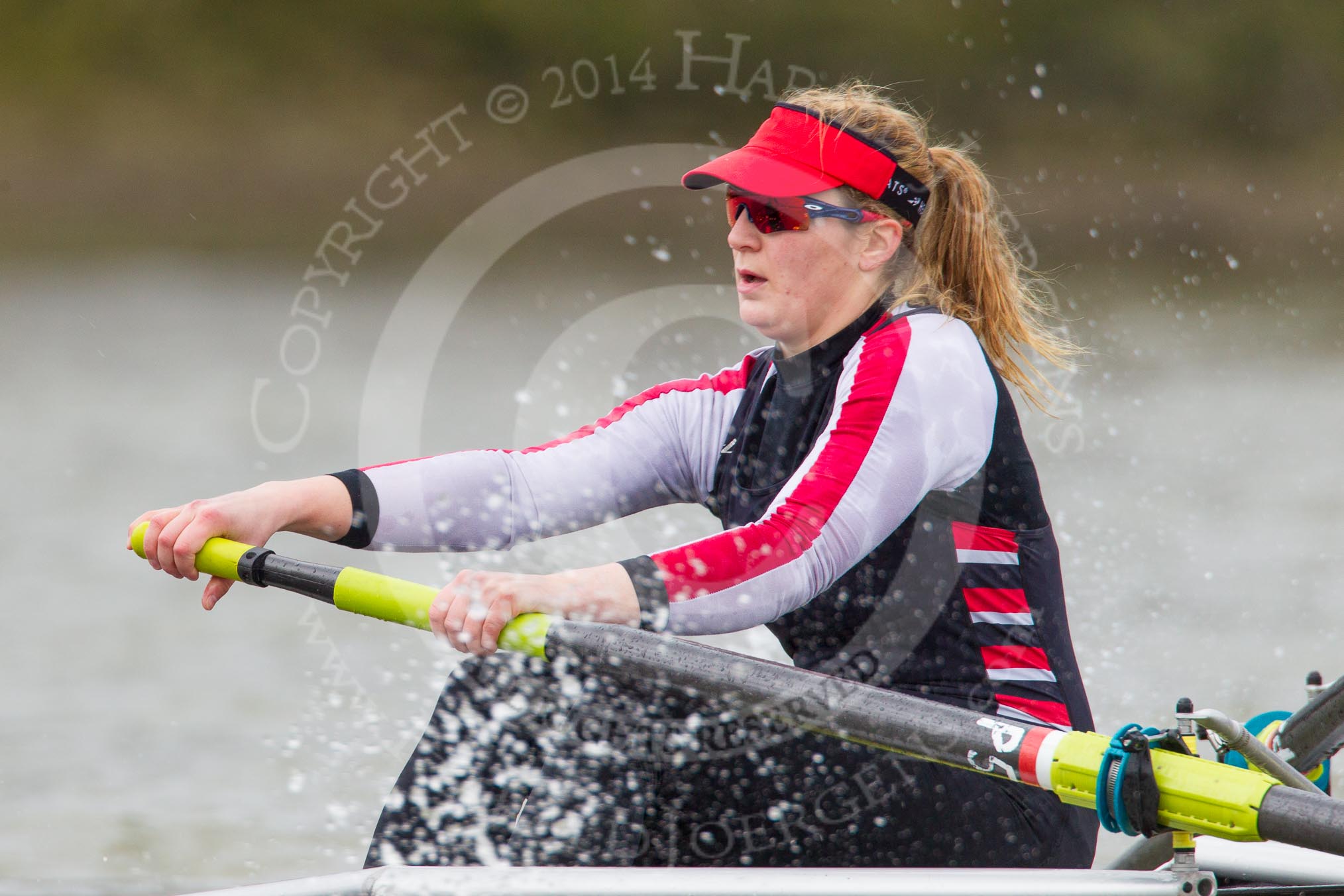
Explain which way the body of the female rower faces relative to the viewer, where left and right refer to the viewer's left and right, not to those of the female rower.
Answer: facing the viewer and to the left of the viewer
